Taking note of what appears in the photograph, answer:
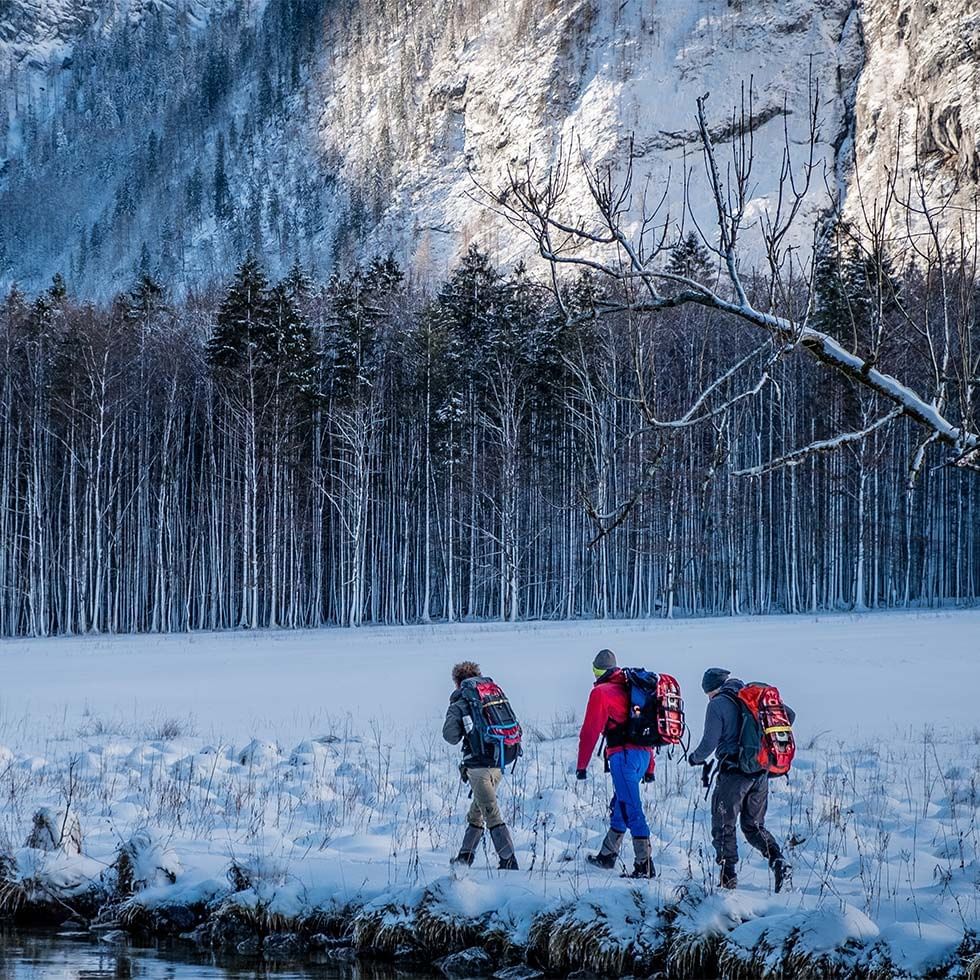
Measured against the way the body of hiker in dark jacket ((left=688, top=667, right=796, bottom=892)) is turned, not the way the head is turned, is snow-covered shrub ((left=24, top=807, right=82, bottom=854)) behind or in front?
in front

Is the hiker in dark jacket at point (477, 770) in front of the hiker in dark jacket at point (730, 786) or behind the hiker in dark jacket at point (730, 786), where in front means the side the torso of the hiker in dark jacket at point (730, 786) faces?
in front
